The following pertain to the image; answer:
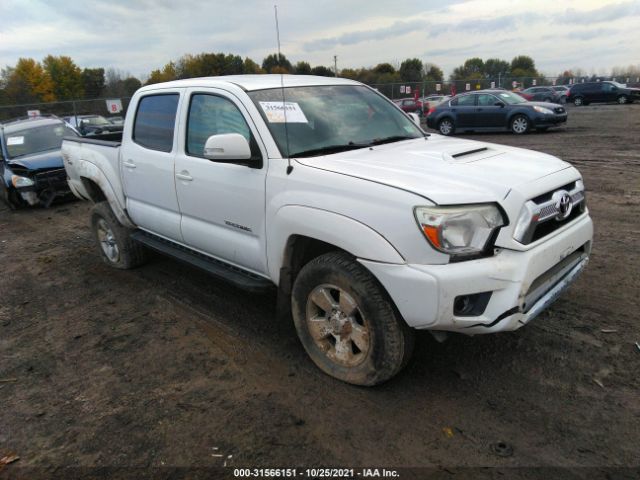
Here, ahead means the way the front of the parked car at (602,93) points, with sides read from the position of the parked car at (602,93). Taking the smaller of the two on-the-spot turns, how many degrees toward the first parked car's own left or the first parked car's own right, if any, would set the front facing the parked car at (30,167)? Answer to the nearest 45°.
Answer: approximately 90° to the first parked car's own right

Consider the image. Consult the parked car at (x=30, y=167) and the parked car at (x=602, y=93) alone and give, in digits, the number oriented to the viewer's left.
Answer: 0

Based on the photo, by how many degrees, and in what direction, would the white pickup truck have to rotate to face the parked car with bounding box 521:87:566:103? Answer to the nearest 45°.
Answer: approximately 90° to its left

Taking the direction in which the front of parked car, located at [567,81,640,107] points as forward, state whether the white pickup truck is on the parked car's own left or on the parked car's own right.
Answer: on the parked car's own right

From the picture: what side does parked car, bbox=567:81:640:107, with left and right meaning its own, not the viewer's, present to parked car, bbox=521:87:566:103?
back

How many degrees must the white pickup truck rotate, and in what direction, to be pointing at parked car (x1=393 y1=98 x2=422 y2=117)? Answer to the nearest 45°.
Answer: approximately 135° to its left

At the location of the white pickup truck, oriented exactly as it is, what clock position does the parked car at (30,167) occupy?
The parked car is roughly at 6 o'clock from the white pickup truck.

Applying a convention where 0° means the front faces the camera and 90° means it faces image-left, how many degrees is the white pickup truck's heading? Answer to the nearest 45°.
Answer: approximately 315°

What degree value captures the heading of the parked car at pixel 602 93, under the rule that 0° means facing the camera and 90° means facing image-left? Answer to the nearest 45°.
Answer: approximately 270°

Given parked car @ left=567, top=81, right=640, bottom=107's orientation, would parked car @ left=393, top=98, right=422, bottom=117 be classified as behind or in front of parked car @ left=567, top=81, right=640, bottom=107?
behind
